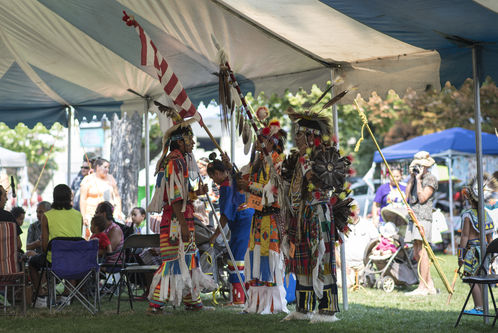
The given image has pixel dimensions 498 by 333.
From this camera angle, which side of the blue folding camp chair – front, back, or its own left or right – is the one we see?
back

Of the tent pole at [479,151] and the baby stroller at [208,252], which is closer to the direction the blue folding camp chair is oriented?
the baby stroller

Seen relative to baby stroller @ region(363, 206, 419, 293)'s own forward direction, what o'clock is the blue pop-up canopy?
The blue pop-up canopy is roughly at 5 o'clock from the baby stroller.

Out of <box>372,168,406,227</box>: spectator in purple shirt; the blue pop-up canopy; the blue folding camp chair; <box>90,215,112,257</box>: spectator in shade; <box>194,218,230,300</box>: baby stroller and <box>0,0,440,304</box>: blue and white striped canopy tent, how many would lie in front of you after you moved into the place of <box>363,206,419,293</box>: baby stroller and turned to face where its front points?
4

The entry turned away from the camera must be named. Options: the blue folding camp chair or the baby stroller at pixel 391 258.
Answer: the blue folding camp chair

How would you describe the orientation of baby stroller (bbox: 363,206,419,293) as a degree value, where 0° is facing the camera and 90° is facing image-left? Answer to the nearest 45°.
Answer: approximately 45°
